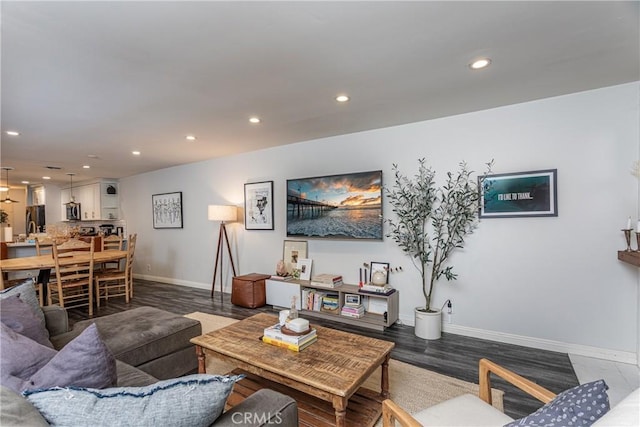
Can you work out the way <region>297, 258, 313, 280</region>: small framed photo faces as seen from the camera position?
facing the viewer and to the left of the viewer

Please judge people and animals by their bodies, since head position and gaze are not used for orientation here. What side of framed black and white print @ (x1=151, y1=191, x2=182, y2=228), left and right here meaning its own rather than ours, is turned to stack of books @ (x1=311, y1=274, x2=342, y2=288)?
left

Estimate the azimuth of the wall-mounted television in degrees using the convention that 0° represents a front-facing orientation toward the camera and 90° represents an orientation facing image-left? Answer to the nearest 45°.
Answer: approximately 45°

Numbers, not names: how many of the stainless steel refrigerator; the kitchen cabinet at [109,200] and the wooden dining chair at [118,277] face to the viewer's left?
1

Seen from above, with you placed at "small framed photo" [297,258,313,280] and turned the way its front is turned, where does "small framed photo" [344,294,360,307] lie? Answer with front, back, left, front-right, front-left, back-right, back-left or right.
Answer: left

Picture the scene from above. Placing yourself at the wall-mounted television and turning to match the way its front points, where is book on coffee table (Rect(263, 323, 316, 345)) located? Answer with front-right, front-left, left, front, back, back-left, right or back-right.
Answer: front-left

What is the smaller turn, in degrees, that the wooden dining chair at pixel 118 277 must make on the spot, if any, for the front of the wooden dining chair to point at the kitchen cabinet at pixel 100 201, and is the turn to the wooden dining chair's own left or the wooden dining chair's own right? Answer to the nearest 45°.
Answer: approximately 90° to the wooden dining chair's own right

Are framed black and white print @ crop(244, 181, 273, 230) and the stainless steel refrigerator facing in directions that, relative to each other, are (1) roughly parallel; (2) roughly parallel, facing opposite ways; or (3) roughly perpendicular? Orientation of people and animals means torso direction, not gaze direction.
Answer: roughly perpendicular

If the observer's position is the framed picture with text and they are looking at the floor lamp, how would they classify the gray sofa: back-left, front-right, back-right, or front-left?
front-left

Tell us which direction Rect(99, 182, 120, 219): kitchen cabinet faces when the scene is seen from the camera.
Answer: facing the viewer

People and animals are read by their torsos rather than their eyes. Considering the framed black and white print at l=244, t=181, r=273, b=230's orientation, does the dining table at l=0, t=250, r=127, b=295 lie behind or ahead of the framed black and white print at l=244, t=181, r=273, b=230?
ahead

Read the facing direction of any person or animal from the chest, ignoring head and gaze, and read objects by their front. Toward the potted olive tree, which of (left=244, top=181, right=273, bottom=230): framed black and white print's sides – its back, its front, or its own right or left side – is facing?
left

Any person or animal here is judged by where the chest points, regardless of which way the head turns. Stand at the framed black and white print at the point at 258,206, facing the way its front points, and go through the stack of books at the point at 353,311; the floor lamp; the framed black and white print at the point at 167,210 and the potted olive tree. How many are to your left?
2

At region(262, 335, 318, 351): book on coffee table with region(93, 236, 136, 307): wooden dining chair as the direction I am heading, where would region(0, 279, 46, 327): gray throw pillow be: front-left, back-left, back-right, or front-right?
front-left

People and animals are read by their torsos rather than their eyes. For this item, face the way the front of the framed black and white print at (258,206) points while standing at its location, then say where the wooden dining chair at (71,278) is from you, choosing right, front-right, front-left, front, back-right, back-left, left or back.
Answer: front-right

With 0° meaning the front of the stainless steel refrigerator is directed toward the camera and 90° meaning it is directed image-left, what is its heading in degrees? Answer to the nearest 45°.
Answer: approximately 0°
